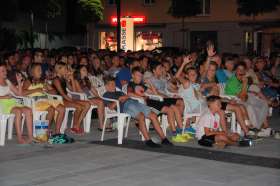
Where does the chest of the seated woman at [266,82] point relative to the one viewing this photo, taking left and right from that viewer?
facing the viewer and to the right of the viewer

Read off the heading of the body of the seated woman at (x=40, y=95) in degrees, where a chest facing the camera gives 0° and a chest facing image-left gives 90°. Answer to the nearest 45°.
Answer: approximately 315°

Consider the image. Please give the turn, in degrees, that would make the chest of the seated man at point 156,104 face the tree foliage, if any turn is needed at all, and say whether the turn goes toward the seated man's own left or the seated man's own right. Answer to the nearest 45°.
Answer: approximately 135° to the seated man's own left

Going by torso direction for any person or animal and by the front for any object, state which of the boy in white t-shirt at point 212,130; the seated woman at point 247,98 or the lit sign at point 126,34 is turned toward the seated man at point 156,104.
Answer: the lit sign

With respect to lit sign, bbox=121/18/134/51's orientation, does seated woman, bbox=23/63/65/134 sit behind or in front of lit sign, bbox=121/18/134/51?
in front

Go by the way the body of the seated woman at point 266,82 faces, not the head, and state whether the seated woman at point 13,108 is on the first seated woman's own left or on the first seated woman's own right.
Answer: on the first seated woman's own right

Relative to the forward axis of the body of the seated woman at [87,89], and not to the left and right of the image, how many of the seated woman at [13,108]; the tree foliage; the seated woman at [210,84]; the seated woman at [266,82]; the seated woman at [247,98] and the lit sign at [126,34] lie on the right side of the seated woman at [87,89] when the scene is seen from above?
1

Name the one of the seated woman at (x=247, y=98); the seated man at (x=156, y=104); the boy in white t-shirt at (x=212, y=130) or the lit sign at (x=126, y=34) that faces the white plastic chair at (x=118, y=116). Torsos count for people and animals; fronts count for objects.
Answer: the lit sign

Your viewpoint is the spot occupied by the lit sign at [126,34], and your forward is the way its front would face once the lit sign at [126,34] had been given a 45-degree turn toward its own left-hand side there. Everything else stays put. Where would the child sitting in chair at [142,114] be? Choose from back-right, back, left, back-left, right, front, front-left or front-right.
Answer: front-right

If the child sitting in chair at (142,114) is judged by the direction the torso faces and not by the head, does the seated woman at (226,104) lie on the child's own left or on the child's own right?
on the child's own left

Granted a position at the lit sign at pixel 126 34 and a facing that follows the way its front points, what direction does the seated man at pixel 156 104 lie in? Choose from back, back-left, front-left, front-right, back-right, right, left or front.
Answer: front

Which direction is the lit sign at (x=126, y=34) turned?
toward the camera

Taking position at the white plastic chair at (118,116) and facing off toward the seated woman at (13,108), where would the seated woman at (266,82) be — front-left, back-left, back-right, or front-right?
back-right

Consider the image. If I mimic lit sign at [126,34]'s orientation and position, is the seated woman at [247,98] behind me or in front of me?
in front

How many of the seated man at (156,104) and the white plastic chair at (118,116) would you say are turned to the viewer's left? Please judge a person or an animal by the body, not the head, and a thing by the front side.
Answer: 0

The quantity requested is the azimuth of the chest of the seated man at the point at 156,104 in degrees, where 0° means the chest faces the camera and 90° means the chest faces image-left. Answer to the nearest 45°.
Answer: approximately 315°

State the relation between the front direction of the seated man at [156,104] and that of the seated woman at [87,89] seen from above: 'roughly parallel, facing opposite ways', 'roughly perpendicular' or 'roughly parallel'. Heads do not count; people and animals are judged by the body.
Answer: roughly parallel

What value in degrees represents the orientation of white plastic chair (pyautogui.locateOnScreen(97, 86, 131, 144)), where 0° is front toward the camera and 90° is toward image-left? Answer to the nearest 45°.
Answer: approximately 315°

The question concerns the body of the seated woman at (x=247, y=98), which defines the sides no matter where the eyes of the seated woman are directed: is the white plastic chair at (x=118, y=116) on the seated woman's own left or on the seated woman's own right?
on the seated woman's own right
